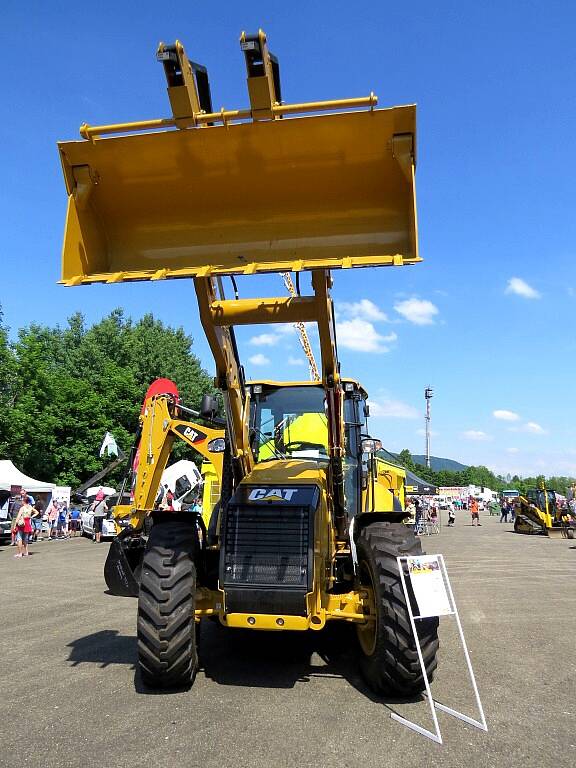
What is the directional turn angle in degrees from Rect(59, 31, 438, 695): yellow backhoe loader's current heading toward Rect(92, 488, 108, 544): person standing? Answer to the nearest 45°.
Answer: approximately 180°

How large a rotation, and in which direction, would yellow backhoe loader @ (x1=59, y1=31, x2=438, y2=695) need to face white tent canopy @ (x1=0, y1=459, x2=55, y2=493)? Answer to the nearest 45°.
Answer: approximately 135° to its right

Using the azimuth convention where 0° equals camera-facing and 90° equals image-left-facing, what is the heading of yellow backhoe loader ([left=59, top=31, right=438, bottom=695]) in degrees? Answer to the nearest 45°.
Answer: approximately 0°

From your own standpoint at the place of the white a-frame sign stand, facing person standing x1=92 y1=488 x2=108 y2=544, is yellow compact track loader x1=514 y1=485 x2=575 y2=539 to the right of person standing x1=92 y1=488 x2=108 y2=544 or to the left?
right

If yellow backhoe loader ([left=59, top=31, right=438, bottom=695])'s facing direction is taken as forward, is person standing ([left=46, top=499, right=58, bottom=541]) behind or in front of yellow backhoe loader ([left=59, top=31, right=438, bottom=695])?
behind

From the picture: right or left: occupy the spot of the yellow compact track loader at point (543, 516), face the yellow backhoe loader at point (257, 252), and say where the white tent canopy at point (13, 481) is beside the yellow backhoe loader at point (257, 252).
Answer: right

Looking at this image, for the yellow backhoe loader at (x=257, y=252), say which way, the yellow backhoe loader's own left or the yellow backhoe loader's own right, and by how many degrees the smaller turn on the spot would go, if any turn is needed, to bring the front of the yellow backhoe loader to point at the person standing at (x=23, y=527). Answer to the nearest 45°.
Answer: approximately 135° to the yellow backhoe loader's own right

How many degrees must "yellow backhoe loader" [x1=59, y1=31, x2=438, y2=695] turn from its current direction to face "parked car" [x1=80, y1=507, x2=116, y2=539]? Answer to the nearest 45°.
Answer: approximately 180°
